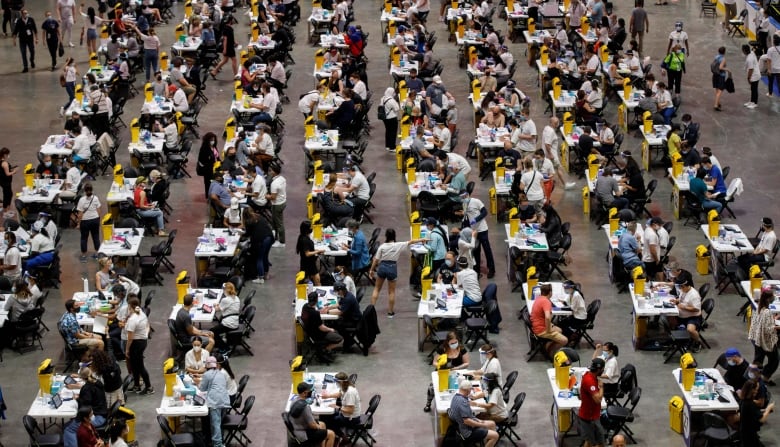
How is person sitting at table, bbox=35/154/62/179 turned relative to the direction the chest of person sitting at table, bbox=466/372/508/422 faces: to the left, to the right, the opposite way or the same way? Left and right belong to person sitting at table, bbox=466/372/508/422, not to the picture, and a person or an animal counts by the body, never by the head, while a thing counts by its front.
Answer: to the left

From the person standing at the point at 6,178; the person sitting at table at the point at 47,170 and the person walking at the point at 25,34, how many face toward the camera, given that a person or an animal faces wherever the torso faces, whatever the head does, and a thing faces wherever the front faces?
2

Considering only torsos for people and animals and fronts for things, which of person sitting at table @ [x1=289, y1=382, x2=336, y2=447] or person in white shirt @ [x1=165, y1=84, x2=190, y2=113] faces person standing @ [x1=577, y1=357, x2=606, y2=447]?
the person sitting at table

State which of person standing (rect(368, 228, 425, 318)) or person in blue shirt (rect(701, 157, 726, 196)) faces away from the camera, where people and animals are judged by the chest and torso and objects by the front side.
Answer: the person standing

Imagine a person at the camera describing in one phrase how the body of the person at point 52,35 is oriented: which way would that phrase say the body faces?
toward the camera

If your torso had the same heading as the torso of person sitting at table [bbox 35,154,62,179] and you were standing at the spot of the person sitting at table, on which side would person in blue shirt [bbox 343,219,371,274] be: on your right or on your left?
on your left

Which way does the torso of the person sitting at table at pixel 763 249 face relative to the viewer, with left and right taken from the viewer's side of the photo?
facing to the left of the viewer

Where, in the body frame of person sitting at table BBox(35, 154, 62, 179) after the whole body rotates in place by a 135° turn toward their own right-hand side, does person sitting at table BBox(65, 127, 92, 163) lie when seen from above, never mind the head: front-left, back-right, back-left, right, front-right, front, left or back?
right

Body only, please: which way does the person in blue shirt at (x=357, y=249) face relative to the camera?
to the viewer's left

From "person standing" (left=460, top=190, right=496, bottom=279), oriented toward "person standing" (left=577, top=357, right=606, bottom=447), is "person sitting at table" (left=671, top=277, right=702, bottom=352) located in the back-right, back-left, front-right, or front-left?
front-left

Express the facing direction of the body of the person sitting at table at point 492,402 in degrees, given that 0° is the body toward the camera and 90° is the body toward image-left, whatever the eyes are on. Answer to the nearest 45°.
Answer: approximately 90°
